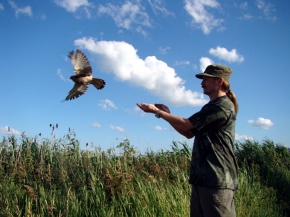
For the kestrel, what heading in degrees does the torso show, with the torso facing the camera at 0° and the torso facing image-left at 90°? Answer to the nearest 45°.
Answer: approximately 90°

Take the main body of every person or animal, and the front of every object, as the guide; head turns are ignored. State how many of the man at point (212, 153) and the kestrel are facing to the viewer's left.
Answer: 2

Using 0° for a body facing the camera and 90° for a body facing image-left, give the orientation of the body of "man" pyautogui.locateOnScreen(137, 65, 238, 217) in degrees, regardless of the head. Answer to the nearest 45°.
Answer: approximately 90°

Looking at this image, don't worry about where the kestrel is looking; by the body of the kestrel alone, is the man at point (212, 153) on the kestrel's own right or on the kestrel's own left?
on the kestrel's own left

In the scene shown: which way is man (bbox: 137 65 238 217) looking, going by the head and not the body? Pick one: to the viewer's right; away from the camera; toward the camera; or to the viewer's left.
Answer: to the viewer's left

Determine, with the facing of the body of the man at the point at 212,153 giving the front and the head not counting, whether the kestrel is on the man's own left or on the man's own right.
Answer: on the man's own right
